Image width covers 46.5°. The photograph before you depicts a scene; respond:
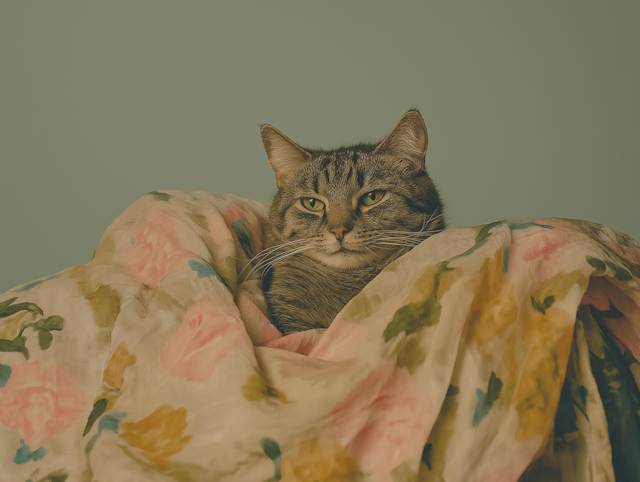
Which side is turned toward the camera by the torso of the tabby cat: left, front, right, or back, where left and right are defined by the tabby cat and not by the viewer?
front
